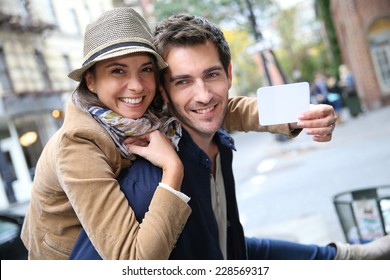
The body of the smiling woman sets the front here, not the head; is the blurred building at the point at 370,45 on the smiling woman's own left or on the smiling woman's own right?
on the smiling woman's own left

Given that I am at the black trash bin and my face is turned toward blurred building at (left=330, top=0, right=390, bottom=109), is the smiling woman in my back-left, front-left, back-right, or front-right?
back-left

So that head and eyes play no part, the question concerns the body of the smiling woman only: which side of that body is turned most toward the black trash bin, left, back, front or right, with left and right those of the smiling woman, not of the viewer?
left

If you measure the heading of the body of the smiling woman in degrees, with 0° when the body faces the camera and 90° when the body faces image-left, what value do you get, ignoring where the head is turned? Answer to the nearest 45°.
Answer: approximately 315°
